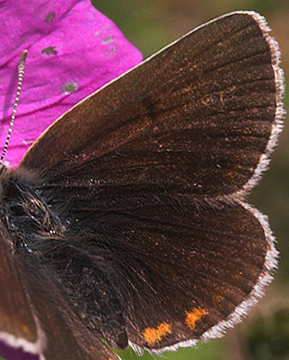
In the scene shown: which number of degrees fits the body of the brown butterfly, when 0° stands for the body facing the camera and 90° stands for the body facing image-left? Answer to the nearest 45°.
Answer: approximately 135°
